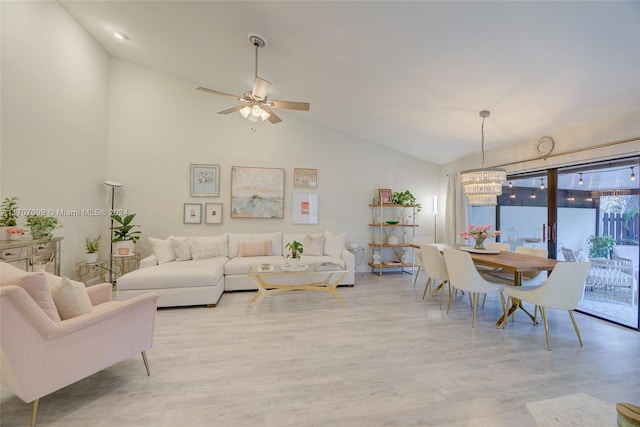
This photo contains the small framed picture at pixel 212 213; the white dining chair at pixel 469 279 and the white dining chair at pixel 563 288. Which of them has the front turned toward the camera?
the small framed picture

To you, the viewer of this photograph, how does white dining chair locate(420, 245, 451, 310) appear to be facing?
facing away from the viewer and to the right of the viewer

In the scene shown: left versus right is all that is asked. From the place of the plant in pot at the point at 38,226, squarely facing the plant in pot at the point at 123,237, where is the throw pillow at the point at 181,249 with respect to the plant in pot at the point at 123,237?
right

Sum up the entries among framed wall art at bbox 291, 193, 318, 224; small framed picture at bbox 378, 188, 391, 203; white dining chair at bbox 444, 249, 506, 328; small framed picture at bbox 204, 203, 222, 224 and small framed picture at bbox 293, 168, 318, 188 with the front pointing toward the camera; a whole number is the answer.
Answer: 4

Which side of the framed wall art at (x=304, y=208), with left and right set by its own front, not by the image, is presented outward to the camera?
front

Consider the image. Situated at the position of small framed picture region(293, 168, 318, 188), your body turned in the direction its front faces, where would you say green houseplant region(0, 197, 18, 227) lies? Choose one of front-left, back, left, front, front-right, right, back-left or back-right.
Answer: front-right

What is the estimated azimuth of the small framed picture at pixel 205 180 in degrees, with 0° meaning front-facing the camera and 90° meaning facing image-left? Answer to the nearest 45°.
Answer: approximately 0°

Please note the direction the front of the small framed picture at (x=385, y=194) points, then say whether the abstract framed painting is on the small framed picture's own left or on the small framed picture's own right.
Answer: on the small framed picture's own right

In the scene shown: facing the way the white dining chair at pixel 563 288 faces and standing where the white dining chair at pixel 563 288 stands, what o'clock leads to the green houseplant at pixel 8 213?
The green houseplant is roughly at 9 o'clock from the white dining chair.

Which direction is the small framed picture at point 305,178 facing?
toward the camera

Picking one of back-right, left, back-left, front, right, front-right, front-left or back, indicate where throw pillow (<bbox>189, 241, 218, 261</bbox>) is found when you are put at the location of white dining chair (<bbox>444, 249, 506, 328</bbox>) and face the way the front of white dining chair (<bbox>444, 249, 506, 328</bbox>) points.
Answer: back-left

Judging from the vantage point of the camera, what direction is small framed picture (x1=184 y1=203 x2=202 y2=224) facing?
facing the viewer

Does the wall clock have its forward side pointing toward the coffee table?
yes

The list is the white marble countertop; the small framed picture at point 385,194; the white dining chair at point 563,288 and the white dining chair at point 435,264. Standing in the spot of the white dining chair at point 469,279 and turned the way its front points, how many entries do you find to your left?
2

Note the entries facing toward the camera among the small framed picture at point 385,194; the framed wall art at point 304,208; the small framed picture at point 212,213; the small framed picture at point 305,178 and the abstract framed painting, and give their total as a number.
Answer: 5

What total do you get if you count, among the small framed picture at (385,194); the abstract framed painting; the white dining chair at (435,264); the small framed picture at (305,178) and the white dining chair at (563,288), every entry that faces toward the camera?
3
